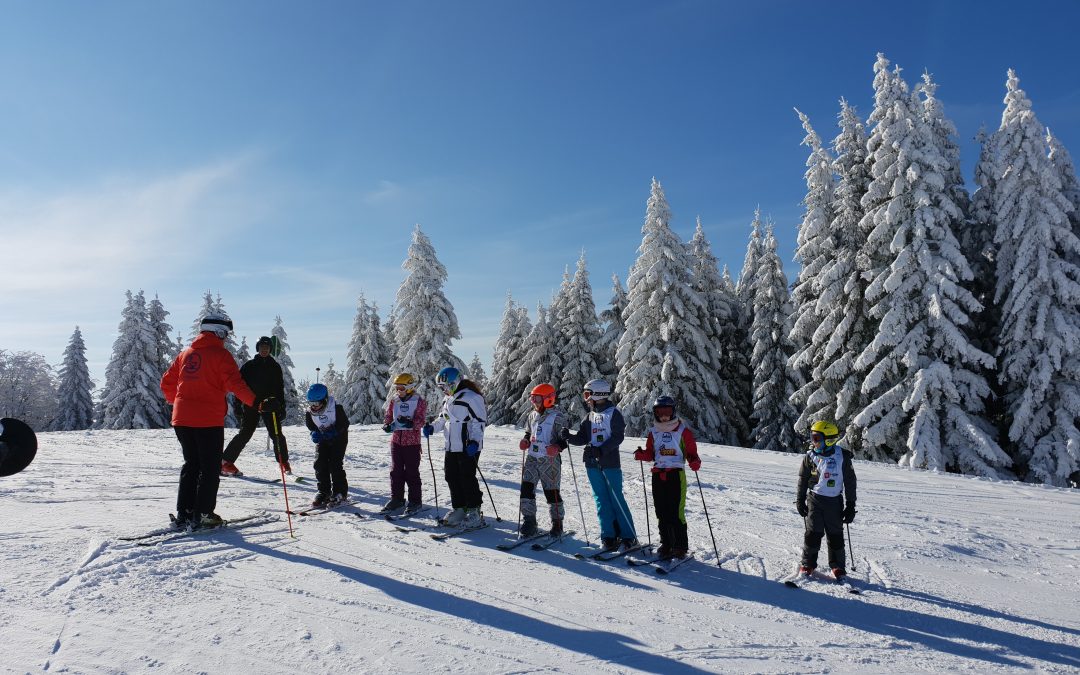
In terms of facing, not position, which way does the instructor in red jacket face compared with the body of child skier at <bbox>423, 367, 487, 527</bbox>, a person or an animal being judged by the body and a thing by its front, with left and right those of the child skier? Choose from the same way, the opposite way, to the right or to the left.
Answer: the opposite way

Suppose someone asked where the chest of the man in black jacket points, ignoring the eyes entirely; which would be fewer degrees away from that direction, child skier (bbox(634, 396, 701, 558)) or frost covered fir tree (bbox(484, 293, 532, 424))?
the child skier

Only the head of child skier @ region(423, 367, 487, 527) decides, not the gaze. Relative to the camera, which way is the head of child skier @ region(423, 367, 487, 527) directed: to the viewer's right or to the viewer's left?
to the viewer's left

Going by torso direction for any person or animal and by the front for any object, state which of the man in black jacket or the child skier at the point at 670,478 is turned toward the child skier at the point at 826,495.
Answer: the man in black jacket

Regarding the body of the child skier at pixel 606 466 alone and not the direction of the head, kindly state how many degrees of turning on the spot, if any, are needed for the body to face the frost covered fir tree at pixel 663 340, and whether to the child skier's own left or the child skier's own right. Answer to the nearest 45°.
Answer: approximately 135° to the child skier's own right

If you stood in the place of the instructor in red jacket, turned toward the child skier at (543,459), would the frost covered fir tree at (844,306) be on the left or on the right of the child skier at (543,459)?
left

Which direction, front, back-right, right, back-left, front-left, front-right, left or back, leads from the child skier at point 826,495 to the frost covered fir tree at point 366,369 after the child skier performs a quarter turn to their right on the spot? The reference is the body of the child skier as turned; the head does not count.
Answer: front-right

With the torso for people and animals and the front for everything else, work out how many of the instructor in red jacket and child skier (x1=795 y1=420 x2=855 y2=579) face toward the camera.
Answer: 1

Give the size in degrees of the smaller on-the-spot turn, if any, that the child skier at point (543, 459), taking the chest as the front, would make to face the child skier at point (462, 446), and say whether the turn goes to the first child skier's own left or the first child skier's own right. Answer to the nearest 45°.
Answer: approximately 45° to the first child skier's own right

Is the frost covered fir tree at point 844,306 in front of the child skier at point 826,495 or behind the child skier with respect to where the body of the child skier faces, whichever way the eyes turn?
behind
